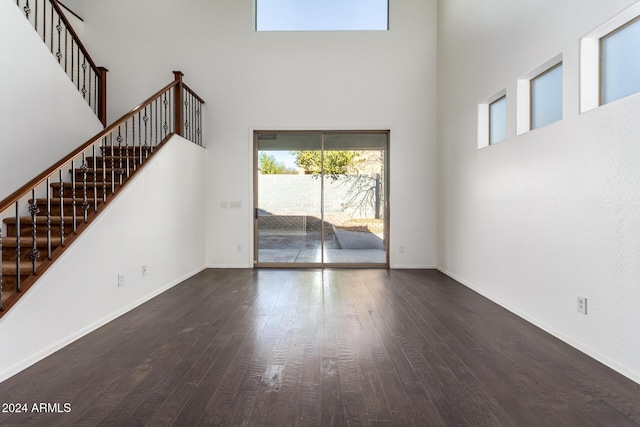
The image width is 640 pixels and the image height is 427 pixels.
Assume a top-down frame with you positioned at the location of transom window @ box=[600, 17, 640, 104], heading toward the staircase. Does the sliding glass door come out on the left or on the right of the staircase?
right

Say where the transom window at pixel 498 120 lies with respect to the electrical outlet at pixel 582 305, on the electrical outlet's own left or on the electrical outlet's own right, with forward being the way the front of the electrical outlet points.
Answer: on the electrical outlet's own right

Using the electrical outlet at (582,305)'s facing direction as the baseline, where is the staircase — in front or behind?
in front

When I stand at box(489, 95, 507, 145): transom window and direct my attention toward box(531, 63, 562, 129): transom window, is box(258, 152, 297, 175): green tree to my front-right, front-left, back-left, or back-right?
back-right

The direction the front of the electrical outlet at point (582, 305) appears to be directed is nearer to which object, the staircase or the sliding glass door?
the staircase

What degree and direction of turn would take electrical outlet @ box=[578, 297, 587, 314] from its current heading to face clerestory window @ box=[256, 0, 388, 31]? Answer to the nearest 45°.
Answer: approximately 90° to its right

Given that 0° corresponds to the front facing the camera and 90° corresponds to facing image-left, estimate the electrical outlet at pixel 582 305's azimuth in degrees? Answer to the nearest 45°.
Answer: approximately 45°

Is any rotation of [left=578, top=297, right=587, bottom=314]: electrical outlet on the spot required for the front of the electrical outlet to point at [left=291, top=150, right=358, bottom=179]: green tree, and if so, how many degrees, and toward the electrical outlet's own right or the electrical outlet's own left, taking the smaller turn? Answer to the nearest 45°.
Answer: approximately 90° to the electrical outlet's own right
